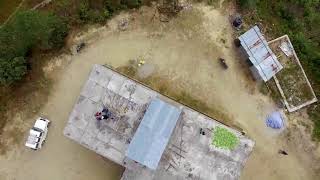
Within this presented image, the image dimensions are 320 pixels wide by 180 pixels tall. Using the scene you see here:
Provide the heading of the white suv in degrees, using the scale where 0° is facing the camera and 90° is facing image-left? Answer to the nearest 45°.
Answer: approximately 225°

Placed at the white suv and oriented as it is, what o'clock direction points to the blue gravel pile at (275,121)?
The blue gravel pile is roughly at 2 o'clock from the white suv.

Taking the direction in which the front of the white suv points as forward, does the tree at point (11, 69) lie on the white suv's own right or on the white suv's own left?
on the white suv's own left

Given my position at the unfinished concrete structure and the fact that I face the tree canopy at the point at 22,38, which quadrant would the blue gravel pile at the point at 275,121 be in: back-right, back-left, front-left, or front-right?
back-right

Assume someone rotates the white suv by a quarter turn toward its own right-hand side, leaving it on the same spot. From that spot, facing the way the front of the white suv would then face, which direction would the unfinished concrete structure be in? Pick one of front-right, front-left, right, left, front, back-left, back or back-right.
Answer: front
